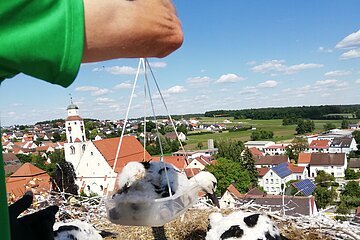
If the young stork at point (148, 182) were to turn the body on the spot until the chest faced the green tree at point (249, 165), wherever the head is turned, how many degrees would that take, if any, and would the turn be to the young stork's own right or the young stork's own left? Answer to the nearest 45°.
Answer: approximately 90° to the young stork's own left

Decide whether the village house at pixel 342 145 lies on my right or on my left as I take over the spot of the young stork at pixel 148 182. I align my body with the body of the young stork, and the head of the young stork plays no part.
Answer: on my left

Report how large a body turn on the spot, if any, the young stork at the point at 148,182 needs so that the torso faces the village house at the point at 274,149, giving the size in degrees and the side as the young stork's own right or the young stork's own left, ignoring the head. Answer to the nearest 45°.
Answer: approximately 90° to the young stork's own left

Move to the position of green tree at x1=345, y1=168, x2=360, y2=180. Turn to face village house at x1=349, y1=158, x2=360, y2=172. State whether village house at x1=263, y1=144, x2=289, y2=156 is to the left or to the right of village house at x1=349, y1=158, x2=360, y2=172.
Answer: left

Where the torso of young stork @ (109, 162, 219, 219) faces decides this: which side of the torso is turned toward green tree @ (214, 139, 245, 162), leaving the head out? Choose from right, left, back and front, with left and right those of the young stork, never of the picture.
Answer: left

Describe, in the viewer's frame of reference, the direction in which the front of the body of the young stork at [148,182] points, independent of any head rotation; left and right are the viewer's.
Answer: facing to the right of the viewer

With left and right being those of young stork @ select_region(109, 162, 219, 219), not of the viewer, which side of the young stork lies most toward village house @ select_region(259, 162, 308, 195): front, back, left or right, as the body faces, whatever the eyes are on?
left

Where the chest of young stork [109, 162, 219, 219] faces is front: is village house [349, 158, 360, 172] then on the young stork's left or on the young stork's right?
on the young stork's left
